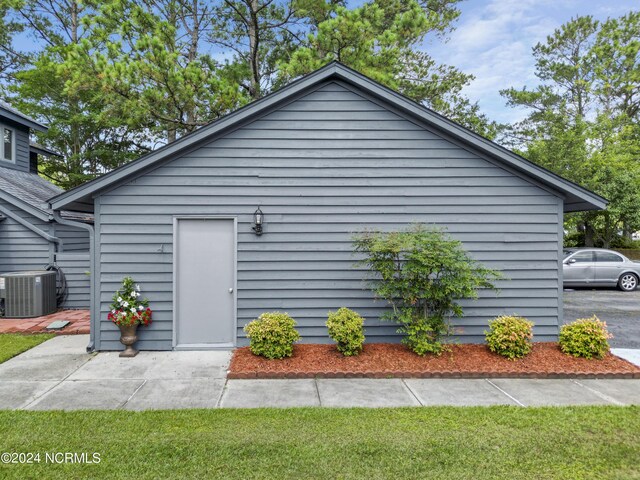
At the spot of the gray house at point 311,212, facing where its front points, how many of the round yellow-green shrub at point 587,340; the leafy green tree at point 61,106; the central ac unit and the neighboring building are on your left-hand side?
1

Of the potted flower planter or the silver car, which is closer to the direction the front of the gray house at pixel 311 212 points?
the potted flower planter

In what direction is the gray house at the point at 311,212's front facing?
toward the camera

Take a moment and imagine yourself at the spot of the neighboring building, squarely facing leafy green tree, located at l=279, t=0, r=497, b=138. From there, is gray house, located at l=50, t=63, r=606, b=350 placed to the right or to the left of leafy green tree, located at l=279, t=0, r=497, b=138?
right

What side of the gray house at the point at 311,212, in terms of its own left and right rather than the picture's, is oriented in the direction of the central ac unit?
right

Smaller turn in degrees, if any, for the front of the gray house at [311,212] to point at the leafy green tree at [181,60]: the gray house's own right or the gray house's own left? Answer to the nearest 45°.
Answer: approximately 135° to the gray house's own right

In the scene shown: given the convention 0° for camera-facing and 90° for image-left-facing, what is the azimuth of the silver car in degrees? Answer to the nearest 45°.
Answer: approximately 90°

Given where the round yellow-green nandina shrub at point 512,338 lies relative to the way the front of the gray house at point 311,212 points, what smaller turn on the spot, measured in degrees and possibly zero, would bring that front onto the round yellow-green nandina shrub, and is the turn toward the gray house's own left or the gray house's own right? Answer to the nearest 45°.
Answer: approximately 90° to the gray house's own left

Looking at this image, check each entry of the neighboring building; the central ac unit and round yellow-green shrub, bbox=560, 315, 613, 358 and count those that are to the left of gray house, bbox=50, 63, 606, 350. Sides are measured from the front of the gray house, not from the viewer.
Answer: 1

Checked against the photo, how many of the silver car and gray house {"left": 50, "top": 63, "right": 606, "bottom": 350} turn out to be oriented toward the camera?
1

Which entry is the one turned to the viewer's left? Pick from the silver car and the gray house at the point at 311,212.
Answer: the silver car
